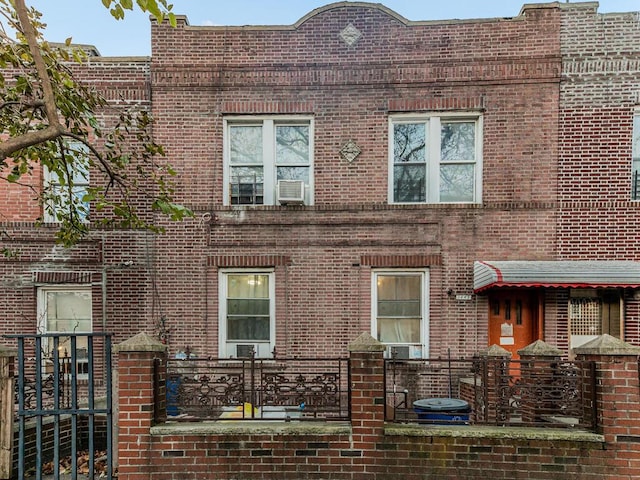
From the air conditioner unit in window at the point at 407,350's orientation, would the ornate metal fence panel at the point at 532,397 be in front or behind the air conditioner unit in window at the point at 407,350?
in front

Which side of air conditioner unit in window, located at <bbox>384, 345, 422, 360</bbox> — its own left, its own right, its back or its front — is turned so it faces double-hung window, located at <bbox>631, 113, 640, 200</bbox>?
left

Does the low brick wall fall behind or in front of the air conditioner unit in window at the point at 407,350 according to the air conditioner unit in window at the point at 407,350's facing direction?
in front

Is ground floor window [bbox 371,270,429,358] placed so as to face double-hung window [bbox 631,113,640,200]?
no

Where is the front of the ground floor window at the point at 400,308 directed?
toward the camera

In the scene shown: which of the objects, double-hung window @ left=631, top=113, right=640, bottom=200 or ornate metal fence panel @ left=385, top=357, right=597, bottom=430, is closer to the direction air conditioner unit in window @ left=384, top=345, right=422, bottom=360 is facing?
the ornate metal fence panel
